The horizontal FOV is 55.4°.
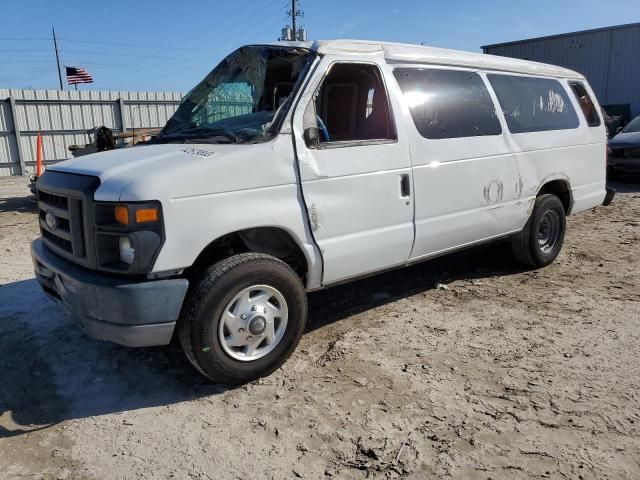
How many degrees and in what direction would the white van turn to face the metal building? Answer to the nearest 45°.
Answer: approximately 180°

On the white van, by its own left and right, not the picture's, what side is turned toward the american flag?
right

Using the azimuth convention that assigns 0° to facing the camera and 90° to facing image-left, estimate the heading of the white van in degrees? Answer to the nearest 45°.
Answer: approximately 45°

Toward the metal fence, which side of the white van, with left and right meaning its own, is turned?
right

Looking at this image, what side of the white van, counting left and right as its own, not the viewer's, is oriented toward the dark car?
back
